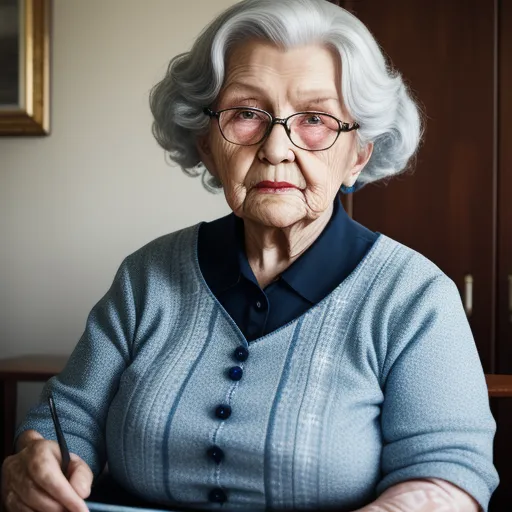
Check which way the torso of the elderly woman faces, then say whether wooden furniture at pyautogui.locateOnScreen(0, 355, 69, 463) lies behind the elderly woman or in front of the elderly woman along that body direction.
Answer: behind

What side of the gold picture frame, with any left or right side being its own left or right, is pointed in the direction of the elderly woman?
front

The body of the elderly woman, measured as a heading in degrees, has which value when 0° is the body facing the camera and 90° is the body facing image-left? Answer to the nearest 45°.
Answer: approximately 0°

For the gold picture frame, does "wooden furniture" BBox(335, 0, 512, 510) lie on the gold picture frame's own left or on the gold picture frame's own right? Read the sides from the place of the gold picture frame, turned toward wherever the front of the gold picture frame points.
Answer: on the gold picture frame's own left

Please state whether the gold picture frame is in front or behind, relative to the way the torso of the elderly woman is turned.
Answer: behind

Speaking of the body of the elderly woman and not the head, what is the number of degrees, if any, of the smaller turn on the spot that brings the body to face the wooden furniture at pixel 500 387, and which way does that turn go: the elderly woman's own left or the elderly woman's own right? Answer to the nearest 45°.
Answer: approximately 135° to the elderly woman's own left

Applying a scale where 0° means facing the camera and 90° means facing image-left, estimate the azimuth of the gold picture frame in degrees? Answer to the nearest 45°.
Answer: approximately 0°

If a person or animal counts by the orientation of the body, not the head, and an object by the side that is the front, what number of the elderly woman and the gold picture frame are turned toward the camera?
2
